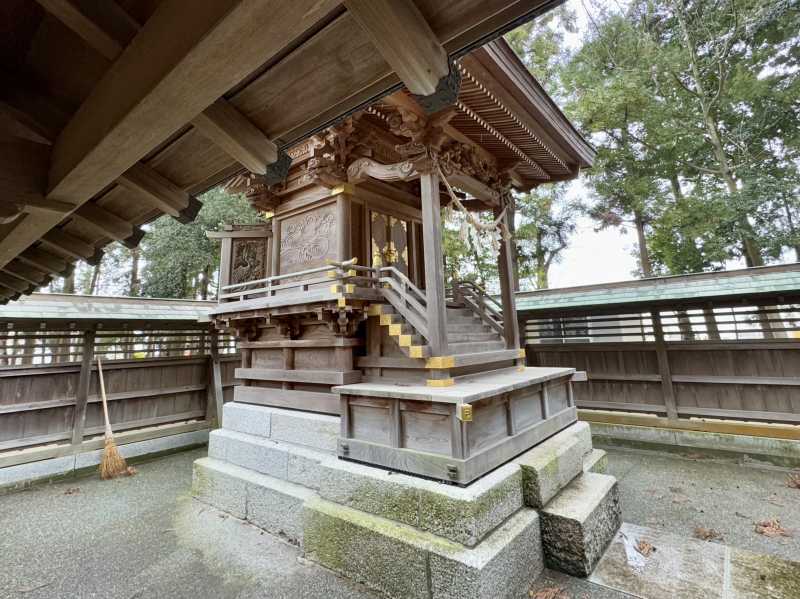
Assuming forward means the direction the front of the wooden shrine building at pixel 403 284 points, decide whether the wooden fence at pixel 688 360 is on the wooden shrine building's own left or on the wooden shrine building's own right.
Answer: on the wooden shrine building's own left

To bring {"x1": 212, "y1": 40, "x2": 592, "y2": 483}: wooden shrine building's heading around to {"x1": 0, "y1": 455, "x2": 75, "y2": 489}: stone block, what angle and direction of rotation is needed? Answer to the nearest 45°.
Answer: approximately 135° to its right

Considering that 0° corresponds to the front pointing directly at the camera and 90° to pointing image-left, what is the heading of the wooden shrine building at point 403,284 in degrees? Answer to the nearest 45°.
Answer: approximately 315°

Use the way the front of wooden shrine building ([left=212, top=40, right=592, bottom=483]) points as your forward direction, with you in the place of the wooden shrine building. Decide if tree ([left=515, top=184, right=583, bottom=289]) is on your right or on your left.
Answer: on your left

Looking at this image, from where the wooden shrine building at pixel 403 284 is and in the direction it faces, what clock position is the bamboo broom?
The bamboo broom is roughly at 5 o'clock from the wooden shrine building.
